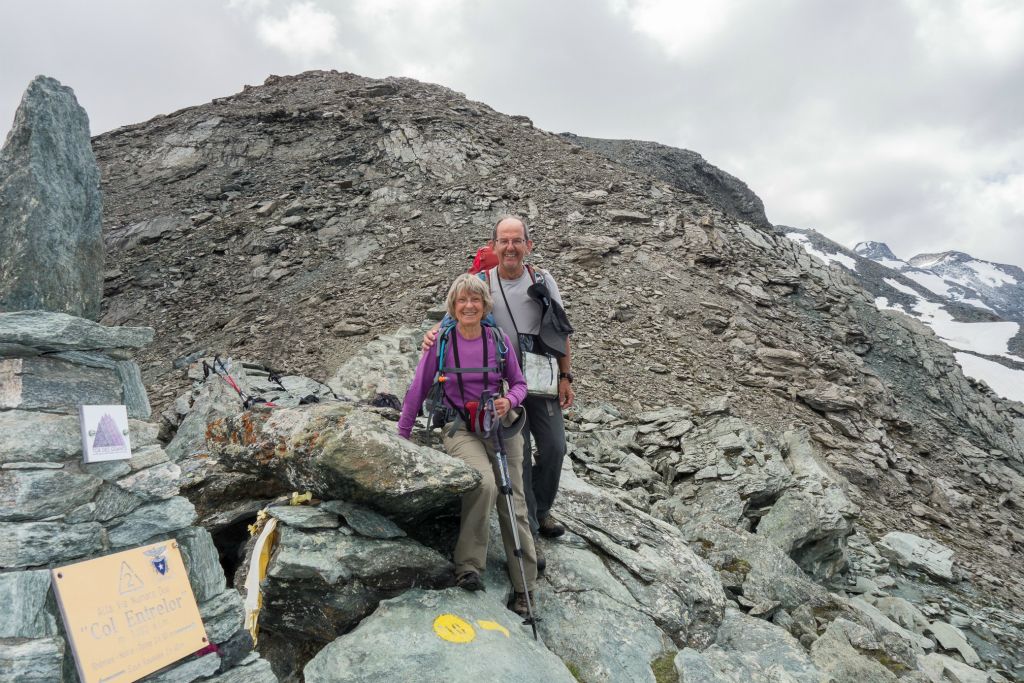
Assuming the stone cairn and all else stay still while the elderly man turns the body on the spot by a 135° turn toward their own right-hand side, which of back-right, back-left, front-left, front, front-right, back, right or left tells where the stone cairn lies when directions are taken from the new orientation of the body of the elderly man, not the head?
left

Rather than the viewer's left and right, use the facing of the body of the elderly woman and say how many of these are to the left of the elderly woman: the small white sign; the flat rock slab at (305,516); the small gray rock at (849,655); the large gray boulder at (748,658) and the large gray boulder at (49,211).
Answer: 2

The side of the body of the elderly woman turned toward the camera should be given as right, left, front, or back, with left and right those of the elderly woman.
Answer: front

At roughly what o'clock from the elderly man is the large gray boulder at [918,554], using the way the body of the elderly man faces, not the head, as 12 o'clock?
The large gray boulder is roughly at 8 o'clock from the elderly man.

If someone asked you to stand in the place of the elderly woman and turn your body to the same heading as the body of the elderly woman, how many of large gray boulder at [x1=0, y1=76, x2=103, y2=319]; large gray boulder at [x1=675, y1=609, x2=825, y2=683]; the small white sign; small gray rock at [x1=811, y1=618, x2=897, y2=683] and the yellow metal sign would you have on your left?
2

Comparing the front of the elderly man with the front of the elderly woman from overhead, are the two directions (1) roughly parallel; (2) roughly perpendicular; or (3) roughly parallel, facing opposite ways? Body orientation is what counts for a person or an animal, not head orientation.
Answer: roughly parallel

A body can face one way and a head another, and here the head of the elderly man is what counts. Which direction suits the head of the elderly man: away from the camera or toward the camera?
toward the camera

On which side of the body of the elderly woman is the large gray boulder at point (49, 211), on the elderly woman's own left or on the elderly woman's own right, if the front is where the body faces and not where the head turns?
on the elderly woman's own right

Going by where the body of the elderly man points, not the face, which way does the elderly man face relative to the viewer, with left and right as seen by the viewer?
facing the viewer

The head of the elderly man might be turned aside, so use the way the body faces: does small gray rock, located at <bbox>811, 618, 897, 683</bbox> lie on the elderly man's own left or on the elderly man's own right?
on the elderly man's own left

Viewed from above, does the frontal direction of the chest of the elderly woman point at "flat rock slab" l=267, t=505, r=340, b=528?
no

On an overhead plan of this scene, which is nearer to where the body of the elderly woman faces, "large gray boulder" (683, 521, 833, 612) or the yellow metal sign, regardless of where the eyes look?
the yellow metal sign

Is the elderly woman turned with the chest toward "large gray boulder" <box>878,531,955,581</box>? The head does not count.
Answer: no

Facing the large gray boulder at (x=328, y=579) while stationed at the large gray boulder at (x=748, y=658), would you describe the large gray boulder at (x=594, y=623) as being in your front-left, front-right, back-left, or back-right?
front-right

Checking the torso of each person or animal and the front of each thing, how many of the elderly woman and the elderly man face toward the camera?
2

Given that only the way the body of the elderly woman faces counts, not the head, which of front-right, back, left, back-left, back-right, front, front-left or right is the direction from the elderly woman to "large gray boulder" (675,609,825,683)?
left

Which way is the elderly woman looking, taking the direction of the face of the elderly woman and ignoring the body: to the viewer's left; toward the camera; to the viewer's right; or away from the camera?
toward the camera
